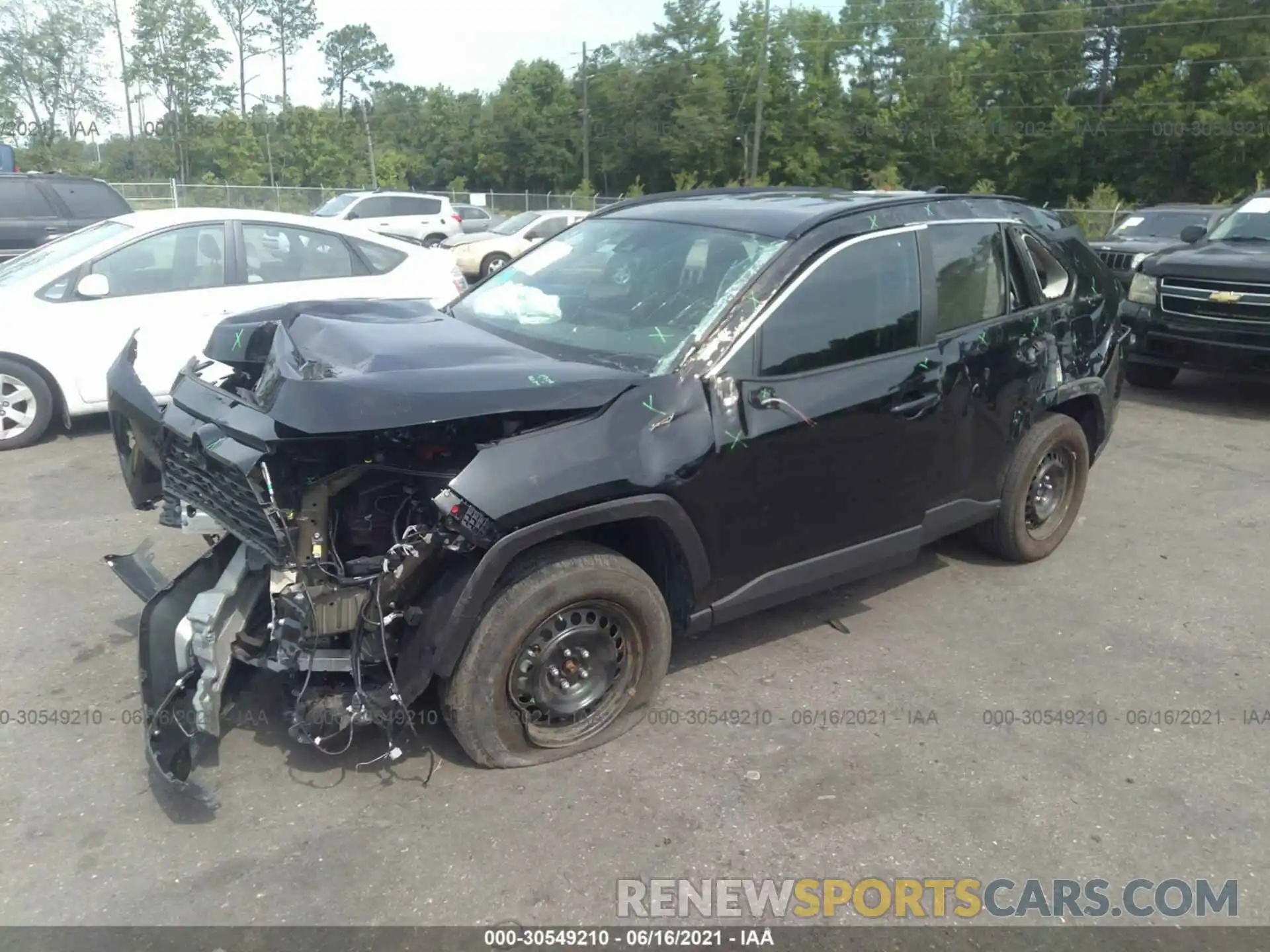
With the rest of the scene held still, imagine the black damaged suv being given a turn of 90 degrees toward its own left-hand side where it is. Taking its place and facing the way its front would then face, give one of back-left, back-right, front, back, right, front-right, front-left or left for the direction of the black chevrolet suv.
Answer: left

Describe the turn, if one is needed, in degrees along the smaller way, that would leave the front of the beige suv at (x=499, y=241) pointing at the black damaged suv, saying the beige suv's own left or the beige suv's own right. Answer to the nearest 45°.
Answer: approximately 45° to the beige suv's own left

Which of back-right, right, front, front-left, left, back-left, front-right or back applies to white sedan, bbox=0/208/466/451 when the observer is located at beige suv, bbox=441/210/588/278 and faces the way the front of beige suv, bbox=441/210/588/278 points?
front-left

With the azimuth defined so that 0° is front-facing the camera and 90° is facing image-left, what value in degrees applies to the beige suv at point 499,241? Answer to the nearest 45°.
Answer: approximately 45°

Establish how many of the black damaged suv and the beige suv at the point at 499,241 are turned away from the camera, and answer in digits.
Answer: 0
